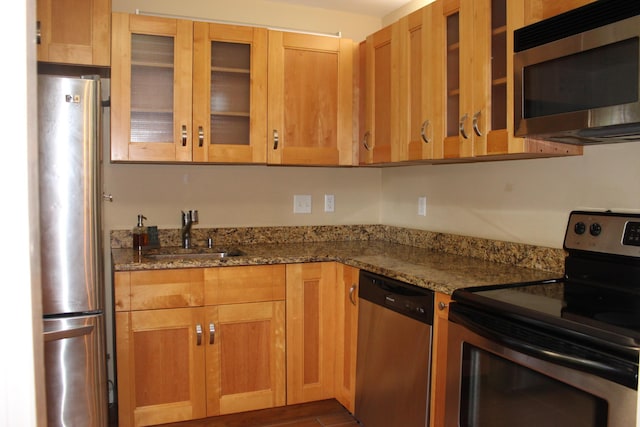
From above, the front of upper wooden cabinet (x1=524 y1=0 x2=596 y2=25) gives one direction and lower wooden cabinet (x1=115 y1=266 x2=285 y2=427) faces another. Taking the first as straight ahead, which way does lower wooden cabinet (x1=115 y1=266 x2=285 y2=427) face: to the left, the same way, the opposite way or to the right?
to the left

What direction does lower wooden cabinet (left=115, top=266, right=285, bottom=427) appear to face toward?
toward the camera

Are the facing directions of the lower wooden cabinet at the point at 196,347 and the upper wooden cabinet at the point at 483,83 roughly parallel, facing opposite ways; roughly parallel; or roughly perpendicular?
roughly perpendicular

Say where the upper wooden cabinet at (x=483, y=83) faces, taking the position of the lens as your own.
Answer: facing the viewer and to the left of the viewer

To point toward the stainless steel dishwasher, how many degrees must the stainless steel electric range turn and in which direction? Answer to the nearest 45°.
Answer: approximately 90° to its right

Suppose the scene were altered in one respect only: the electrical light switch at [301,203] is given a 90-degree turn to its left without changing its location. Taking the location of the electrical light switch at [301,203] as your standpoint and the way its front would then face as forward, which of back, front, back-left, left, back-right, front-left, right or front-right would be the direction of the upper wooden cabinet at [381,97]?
front-right

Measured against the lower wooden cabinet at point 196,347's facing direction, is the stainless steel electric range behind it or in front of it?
in front

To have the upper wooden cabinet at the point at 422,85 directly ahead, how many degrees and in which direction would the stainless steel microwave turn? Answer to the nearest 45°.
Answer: approximately 90° to its right

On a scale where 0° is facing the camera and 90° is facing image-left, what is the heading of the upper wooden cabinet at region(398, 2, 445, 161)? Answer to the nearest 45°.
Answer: approximately 45°

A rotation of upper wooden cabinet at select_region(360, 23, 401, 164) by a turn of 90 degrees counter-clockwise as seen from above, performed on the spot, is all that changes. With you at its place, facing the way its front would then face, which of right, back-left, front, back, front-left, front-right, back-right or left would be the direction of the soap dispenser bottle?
back-right
